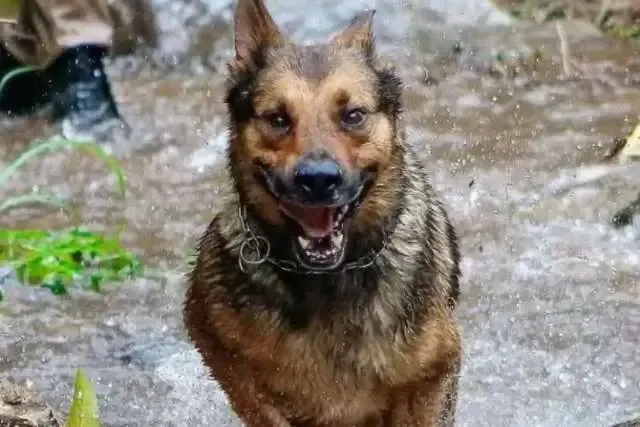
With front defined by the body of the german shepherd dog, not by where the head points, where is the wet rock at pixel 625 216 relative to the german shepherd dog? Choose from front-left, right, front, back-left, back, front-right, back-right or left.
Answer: back-left

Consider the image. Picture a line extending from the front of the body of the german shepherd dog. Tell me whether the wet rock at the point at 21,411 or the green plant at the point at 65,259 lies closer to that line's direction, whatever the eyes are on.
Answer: the wet rock

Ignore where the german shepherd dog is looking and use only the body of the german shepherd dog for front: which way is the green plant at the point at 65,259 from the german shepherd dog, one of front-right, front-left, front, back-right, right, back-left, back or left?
back-right

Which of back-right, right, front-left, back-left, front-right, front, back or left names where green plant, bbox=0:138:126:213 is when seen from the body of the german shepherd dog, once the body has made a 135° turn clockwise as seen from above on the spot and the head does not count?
front

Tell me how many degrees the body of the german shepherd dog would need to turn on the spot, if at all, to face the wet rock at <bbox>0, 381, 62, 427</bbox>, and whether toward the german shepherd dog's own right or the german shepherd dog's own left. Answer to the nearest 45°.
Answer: approximately 45° to the german shepherd dog's own right

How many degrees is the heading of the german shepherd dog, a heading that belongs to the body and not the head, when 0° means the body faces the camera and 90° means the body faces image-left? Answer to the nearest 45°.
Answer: approximately 0°
